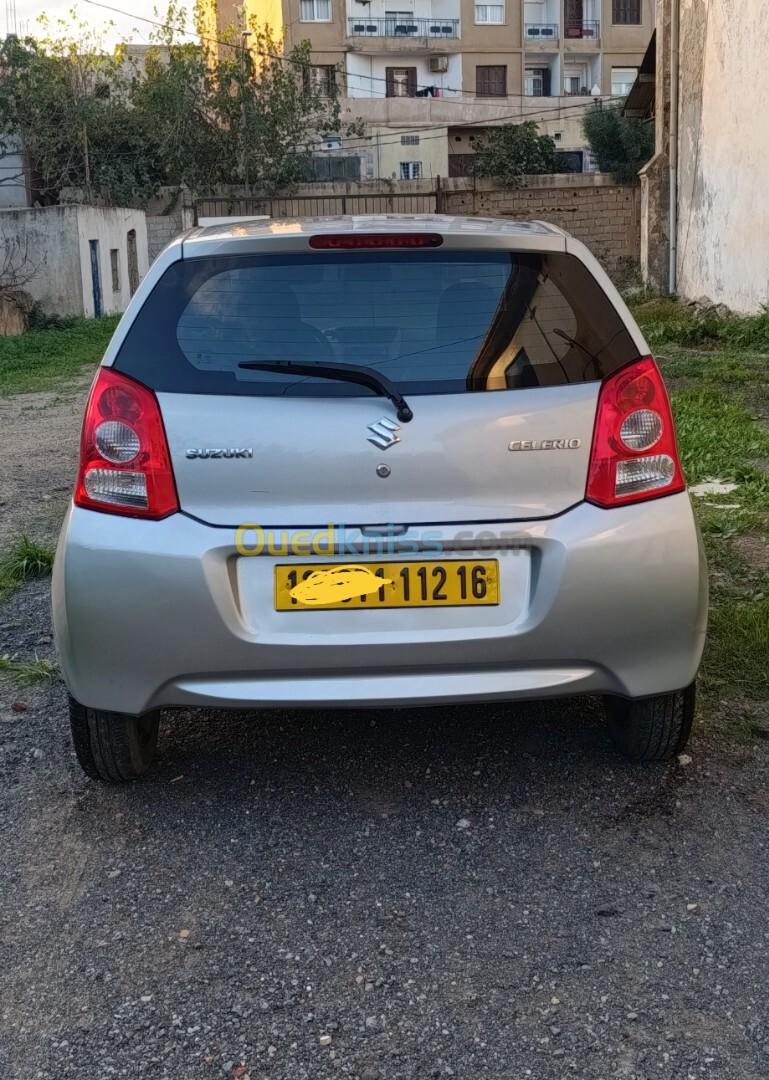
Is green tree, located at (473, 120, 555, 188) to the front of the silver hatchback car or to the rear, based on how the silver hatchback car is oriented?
to the front

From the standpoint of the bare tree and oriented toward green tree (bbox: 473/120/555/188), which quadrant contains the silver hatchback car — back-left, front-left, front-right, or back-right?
back-right

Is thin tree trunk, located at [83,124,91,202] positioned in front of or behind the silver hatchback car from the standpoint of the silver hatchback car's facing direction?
in front

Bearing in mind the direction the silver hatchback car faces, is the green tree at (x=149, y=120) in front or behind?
in front

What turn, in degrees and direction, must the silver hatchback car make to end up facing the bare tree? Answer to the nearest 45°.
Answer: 0° — it already faces it

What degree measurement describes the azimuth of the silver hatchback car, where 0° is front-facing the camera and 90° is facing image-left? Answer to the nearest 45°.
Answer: approximately 180°
